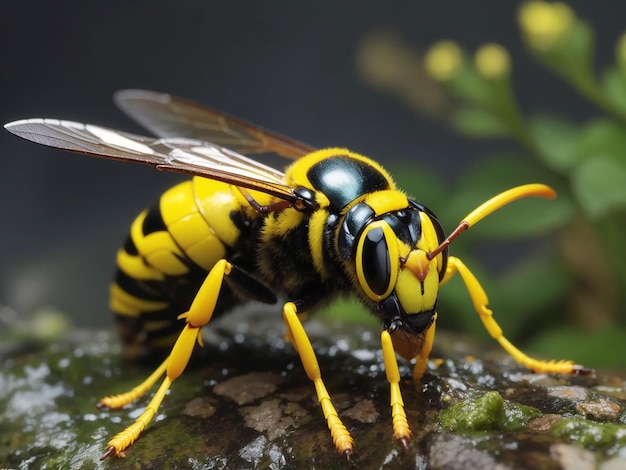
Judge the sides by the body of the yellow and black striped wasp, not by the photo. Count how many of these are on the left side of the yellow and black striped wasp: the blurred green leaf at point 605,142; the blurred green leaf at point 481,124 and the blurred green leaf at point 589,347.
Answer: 3

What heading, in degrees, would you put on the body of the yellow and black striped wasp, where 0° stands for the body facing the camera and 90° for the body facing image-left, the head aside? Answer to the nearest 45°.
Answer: approximately 315°

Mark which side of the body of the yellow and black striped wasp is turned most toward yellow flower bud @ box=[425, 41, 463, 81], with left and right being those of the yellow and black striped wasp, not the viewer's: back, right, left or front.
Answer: left

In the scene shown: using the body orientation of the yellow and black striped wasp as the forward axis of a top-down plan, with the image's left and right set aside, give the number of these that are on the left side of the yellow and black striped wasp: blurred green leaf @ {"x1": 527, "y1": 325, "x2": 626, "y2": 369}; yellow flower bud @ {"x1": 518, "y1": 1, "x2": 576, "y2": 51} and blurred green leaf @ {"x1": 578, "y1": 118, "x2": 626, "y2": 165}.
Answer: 3

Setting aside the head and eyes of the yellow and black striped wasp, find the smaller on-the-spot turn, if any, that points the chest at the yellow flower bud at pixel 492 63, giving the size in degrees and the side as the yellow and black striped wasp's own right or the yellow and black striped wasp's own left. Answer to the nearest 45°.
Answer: approximately 90° to the yellow and black striped wasp's own left

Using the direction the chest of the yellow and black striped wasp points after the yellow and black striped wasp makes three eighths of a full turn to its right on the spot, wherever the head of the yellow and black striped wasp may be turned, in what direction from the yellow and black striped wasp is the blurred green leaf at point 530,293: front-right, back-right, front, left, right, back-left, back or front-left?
back-right

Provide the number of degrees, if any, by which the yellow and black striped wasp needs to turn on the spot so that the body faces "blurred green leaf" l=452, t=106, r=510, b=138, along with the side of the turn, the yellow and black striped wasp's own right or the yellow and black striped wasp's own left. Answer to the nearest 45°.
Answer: approximately 90° to the yellow and black striped wasp's own left

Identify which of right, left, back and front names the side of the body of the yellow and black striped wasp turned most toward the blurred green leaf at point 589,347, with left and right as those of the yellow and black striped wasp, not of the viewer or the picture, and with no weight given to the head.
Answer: left

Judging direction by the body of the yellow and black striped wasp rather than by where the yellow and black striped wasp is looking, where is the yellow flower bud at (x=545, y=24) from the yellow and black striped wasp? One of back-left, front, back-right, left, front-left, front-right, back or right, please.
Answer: left

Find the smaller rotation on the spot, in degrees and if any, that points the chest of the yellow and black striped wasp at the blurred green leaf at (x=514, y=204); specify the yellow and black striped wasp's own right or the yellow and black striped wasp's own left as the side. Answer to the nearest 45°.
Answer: approximately 90° to the yellow and black striped wasp's own left

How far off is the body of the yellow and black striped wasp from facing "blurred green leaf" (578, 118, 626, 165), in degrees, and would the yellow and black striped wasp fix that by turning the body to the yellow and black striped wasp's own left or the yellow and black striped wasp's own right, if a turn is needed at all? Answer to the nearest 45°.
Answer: approximately 90° to the yellow and black striped wasp's own left
